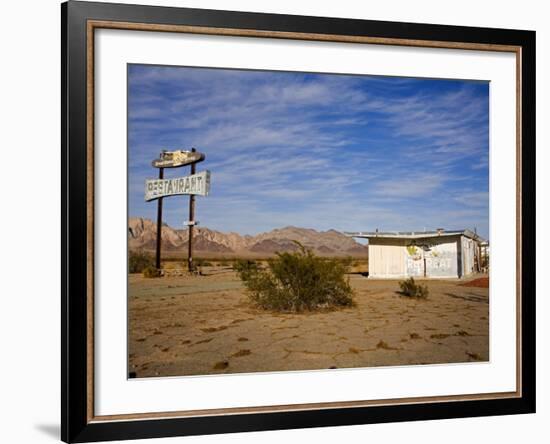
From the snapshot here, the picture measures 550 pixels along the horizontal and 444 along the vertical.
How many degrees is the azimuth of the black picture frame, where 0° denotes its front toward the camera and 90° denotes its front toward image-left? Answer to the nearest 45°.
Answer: approximately 315°
